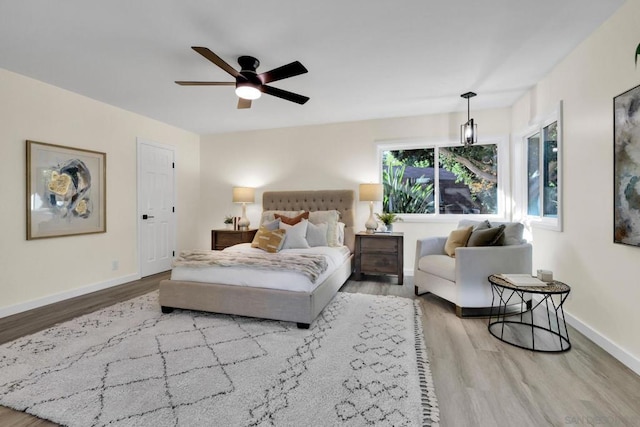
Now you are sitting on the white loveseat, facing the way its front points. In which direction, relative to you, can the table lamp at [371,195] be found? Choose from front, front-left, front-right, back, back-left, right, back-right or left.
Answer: right

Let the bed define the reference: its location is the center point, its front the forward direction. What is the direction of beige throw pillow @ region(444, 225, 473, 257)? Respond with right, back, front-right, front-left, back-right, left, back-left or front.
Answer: back-left

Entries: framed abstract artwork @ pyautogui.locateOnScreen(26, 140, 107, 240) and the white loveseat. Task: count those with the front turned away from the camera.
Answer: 0

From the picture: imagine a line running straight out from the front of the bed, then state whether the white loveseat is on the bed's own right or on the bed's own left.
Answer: on the bed's own left

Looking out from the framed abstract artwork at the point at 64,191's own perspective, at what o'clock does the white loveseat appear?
The white loveseat is roughly at 12 o'clock from the framed abstract artwork.

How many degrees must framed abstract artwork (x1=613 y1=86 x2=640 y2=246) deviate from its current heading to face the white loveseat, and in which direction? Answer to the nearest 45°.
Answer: approximately 45° to its right

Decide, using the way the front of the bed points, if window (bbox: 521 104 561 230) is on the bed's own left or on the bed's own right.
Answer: on the bed's own left

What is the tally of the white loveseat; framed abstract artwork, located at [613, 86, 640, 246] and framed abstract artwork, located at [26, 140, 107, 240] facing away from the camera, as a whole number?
0

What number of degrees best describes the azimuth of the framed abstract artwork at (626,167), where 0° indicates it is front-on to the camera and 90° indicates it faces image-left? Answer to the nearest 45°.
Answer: approximately 45°

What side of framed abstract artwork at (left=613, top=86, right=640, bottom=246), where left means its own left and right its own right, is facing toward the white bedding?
front

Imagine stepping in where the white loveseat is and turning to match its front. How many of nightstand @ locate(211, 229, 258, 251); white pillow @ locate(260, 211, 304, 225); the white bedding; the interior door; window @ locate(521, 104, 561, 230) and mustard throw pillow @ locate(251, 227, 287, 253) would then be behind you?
1

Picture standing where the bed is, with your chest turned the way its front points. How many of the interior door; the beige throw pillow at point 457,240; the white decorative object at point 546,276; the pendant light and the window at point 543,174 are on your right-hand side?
1

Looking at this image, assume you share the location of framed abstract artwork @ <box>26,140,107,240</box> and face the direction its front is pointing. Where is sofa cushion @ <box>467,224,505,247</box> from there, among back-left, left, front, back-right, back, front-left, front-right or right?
front

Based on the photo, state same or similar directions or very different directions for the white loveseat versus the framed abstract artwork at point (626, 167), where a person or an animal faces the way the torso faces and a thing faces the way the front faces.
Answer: same or similar directions

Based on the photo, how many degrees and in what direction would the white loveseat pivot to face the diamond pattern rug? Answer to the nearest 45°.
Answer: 0° — it already faces it

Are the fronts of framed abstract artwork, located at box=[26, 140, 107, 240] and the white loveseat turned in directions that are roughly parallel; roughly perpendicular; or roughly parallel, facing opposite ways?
roughly parallel, facing opposite ways

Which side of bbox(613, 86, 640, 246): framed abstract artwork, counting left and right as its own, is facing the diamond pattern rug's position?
front

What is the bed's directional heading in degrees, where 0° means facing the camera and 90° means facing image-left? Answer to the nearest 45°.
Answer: approximately 45°

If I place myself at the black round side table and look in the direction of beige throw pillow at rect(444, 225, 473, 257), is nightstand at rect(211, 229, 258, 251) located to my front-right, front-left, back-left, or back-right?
front-left
